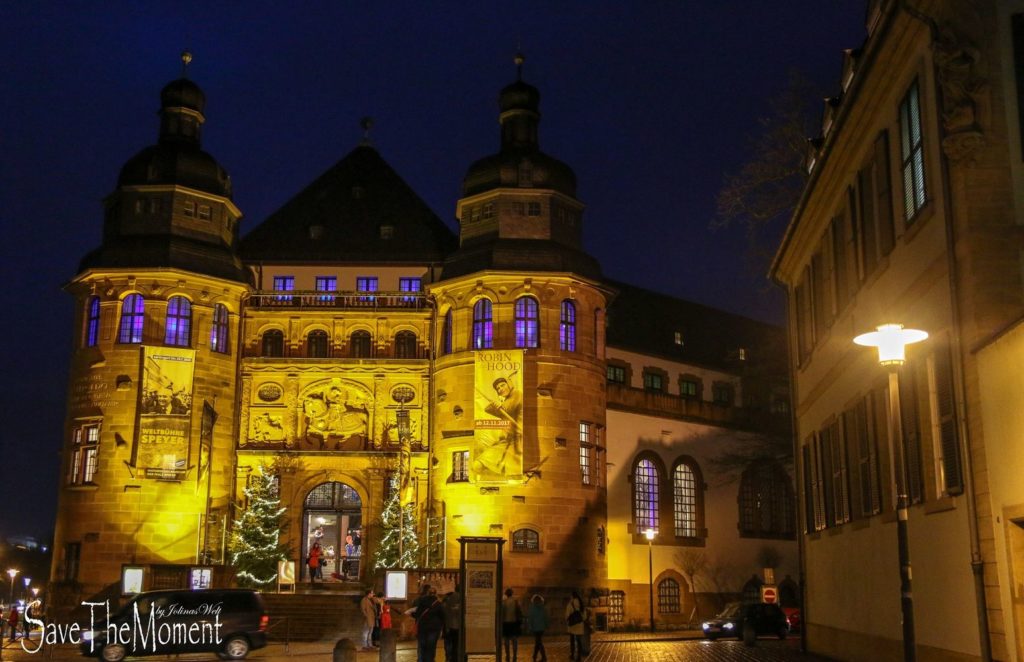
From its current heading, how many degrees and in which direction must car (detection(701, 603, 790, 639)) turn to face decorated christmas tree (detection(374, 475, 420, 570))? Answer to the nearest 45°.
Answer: approximately 45° to its right

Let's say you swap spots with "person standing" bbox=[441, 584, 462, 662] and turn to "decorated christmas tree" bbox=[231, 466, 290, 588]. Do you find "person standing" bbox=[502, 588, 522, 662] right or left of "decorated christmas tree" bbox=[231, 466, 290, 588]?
right

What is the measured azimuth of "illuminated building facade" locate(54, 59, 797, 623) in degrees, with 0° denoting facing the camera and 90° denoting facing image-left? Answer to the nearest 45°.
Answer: approximately 0°

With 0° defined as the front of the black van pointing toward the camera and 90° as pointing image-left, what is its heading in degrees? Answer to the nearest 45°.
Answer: approximately 90°

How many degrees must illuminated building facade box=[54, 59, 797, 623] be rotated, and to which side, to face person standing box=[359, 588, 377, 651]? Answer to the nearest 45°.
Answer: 0° — it already faces them

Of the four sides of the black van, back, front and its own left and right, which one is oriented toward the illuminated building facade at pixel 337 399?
right

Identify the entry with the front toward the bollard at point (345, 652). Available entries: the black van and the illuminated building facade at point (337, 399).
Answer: the illuminated building facade

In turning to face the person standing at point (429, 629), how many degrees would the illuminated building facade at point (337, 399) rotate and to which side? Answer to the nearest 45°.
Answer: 0° — it already faces them

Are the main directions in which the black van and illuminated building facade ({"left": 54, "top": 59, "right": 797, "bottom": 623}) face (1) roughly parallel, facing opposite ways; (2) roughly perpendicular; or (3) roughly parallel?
roughly perpendicular

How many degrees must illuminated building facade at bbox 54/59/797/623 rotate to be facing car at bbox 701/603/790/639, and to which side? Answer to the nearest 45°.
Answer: approximately 90° to its left

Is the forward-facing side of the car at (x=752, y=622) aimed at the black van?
yes

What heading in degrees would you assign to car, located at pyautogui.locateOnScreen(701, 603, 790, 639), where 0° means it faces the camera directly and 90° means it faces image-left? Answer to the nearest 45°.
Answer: approximately 45°

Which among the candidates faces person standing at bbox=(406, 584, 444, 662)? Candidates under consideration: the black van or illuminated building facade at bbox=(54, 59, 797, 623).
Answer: the illuminated building facade

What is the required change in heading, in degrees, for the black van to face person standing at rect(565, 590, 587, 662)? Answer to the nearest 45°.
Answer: approximately 180°
